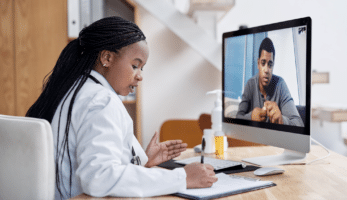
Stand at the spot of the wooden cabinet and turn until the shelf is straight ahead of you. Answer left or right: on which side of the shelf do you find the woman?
right

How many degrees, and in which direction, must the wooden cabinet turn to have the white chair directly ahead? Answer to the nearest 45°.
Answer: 0° — it already faces it

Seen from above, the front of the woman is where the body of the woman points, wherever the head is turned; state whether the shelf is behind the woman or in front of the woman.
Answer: in front

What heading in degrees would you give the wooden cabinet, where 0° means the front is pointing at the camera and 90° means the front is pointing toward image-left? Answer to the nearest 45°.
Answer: approximately 0°

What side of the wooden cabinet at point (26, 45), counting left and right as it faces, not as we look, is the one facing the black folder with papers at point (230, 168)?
front

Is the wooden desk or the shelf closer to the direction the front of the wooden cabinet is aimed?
the wooden desk

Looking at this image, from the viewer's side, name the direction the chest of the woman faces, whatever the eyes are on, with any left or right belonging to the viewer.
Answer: facing to the right of the viewer

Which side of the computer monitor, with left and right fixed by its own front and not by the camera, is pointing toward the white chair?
front

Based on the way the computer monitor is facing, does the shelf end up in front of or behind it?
behind

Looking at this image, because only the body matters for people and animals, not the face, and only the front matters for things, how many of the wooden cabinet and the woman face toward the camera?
1

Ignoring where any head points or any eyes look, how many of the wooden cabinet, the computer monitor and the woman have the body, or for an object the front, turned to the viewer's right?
1

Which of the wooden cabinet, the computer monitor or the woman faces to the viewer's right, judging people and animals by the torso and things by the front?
the woman

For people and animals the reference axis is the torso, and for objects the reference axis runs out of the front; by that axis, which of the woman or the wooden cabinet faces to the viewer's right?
the woman

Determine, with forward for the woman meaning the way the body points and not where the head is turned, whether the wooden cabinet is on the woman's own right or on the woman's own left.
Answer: on the woman's own left
